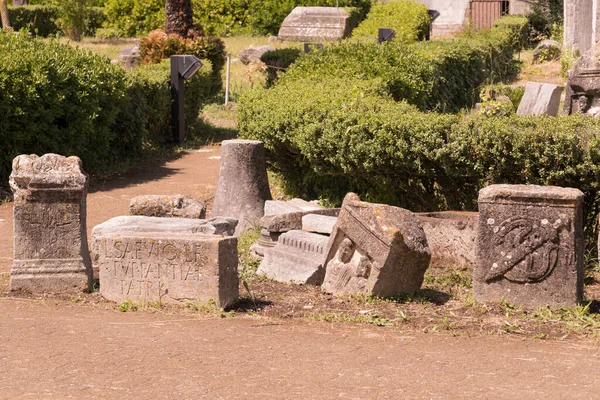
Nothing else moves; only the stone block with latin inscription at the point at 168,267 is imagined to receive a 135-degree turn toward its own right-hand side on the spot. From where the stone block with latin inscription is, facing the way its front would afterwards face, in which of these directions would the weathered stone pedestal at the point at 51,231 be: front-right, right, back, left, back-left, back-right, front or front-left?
front

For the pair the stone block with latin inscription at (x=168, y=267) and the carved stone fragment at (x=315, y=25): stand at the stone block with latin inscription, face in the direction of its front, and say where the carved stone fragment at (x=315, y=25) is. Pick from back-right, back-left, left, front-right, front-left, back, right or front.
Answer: back

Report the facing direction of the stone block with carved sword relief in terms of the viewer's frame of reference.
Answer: facing the viewer

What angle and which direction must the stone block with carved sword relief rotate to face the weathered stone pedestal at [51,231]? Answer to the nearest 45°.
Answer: approximately 90° to its right

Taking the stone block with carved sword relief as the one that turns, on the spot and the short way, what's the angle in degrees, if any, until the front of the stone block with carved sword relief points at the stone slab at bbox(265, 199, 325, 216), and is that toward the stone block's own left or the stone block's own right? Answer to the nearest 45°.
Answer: approximately 135° to the stone block's own right

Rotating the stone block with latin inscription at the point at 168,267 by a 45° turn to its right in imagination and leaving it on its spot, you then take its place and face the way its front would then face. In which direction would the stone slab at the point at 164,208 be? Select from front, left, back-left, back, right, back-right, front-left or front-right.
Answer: back-right

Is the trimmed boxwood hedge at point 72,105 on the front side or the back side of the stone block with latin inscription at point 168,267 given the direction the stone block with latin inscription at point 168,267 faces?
on the back side

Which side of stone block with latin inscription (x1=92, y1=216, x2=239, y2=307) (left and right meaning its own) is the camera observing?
front

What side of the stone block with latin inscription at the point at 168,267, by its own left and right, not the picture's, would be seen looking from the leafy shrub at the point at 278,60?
back

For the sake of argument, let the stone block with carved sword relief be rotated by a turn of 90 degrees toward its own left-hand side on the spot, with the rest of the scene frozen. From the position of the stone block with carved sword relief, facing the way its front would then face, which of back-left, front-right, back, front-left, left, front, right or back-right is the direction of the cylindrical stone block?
back-left

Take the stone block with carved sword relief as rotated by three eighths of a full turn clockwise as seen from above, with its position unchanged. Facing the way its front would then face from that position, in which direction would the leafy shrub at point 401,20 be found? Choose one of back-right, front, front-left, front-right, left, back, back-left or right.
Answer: front-right

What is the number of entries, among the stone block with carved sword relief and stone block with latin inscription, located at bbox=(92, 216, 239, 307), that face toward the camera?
2
